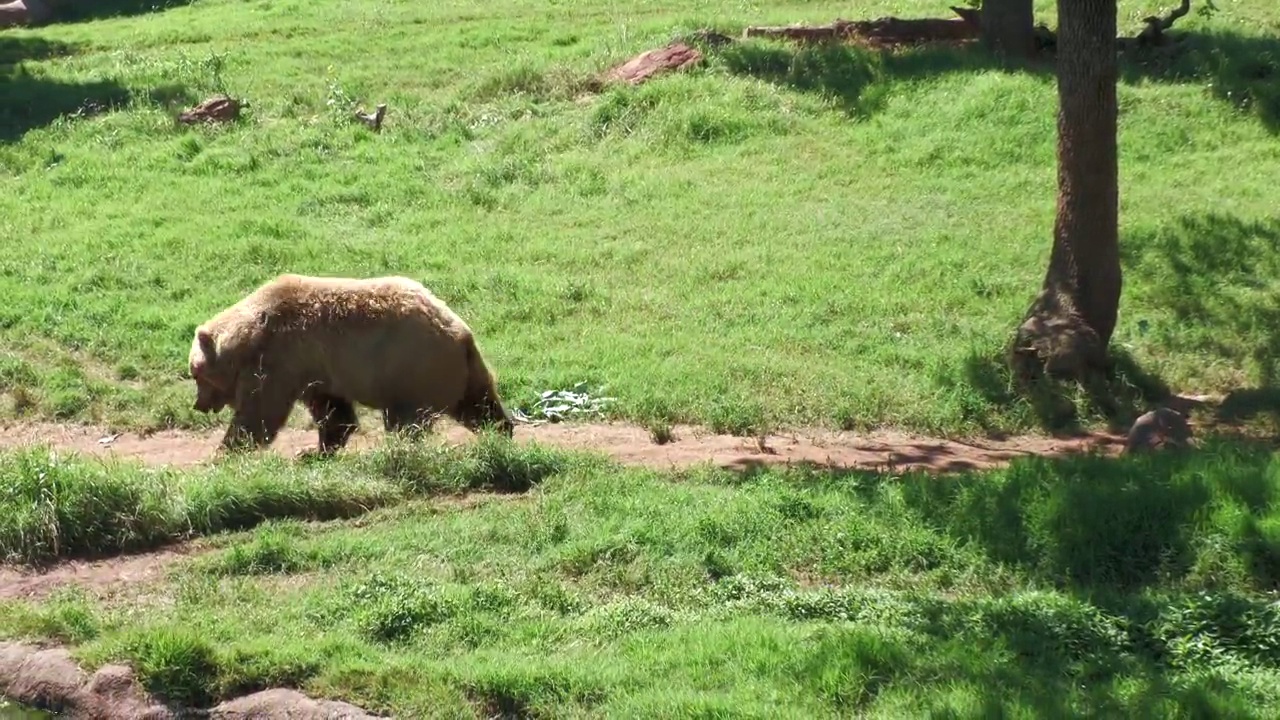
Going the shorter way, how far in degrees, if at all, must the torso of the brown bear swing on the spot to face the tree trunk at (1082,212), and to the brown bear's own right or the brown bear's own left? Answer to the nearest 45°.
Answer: approximately 180°

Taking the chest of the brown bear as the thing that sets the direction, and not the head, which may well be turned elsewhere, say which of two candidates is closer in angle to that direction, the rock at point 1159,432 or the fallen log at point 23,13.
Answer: the fallen log

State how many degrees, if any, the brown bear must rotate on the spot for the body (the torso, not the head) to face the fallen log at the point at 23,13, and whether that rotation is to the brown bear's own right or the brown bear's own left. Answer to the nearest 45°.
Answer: approximately 90° to the brown bear's own right

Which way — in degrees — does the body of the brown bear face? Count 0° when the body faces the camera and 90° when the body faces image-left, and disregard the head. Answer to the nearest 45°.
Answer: approximately 90°

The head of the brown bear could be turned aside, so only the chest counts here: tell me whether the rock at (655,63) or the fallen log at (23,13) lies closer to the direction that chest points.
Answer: the fallen log

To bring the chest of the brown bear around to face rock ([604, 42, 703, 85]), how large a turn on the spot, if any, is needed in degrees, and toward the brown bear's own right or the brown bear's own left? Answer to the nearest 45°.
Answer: approximately 135° to the brown bear's own right

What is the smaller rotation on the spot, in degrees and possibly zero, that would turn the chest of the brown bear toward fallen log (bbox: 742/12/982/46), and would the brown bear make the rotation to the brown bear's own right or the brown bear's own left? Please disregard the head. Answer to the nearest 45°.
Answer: approximately 135° to the brown bear's own right

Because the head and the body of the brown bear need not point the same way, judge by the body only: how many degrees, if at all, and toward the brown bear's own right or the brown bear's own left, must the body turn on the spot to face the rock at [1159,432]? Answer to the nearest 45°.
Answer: approximately 180°

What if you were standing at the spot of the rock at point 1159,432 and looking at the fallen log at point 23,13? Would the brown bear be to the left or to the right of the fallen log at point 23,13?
left
